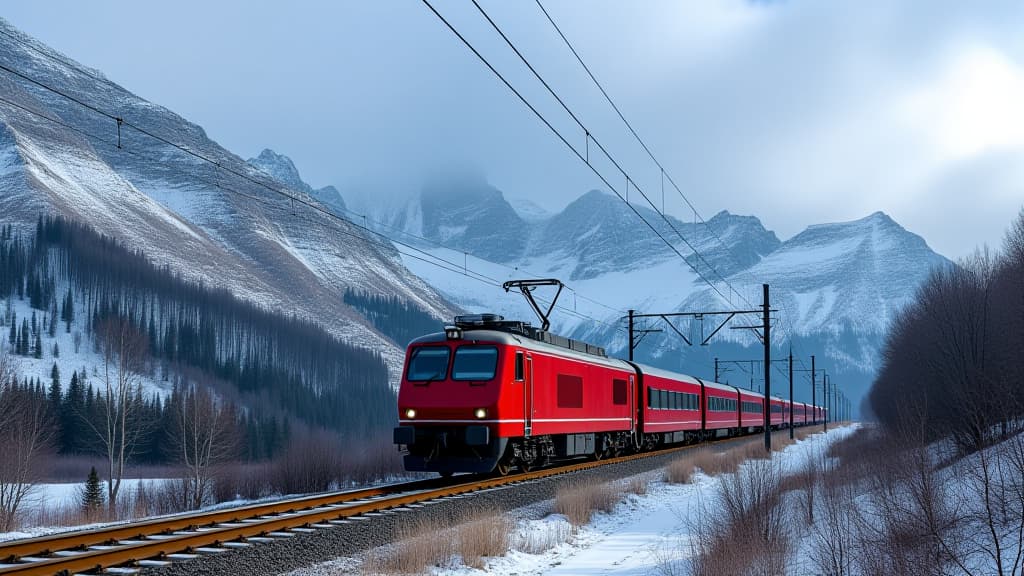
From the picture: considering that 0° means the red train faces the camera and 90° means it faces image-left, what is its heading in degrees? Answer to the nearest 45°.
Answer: approximately 45°

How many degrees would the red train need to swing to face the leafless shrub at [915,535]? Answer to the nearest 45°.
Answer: approximately 90° to its left
